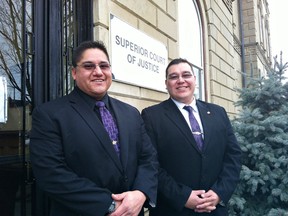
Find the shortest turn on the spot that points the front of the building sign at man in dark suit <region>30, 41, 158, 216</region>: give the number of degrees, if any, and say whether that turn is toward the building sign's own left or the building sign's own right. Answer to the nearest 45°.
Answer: approximately 45° to the building sign's own right

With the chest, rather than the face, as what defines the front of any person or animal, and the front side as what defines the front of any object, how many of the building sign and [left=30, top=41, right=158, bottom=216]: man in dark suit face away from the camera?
0

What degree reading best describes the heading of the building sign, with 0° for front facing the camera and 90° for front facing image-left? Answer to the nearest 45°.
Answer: approximately 315°

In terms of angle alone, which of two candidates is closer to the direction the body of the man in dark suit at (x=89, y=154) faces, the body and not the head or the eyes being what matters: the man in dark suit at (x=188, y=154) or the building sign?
the man in dark suit

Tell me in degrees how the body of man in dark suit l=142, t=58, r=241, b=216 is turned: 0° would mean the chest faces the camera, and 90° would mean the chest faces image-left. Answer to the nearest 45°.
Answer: approximately 0°

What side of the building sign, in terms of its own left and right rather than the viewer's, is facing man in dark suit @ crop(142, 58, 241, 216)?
front

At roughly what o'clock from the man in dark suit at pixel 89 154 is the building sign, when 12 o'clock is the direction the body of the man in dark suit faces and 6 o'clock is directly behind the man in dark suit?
The building sign is roughly at 8 o'clock from the man in dark suit.

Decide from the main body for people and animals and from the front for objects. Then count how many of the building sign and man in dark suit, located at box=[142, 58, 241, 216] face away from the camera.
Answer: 0

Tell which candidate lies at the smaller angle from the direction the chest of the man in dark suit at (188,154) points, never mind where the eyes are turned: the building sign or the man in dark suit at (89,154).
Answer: the man in dark suit

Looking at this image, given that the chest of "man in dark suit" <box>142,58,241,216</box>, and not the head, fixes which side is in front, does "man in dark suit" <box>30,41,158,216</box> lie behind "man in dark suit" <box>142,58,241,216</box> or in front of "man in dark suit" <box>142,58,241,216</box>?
in front

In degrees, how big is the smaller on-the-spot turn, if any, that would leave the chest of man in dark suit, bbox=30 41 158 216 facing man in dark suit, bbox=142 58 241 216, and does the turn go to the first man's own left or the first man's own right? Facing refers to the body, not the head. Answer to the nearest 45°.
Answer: approximately 90° to the first man's own left

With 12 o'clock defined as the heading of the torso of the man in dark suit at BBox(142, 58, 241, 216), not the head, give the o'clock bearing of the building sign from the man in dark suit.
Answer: The building sign is roughly at 5 o'clock from the man in dark suit.
